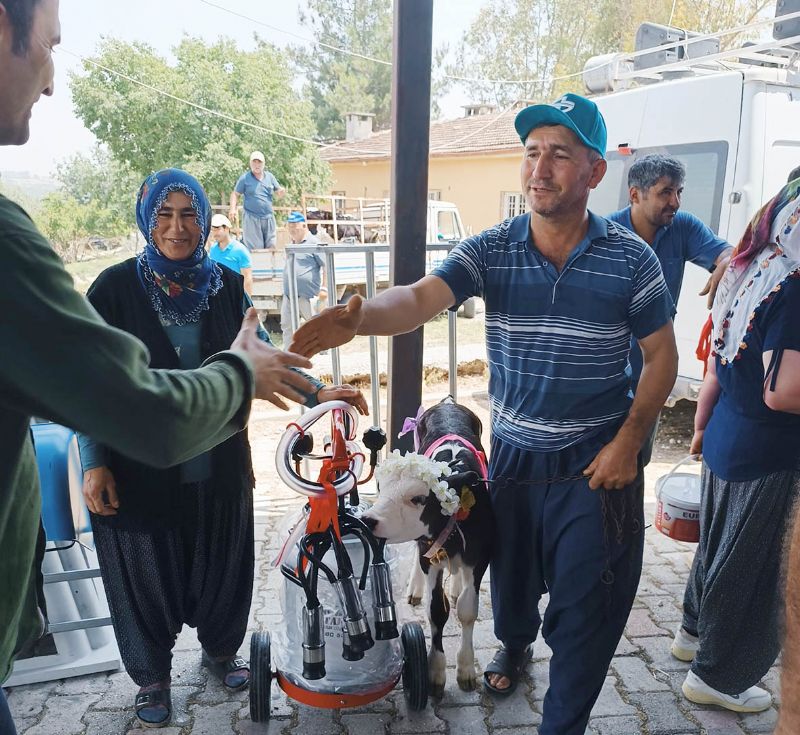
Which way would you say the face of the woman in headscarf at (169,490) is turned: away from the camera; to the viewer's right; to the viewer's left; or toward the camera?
toward the camera

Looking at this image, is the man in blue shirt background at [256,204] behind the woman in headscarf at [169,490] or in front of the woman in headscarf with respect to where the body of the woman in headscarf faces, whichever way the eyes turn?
behind

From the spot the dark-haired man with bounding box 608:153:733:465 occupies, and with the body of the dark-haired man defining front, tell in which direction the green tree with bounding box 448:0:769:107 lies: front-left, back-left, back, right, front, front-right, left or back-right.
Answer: back-left

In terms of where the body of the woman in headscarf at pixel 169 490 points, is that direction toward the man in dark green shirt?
yes

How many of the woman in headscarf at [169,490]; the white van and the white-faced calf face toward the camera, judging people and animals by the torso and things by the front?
2

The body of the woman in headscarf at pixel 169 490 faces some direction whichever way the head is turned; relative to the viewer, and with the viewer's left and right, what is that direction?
facing the viewer

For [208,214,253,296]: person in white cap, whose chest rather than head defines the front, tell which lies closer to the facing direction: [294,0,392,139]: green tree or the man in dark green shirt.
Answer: the man in dark green shirt

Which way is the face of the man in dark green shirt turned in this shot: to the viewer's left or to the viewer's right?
to the viewer's right

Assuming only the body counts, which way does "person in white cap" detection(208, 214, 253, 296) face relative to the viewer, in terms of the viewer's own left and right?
facing the viewer and to the left of the viewer

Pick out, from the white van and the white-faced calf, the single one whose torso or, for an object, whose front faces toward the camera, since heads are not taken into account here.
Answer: the white-faced calf

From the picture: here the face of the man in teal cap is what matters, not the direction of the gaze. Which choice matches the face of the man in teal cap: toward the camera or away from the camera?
toward the camera
